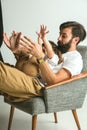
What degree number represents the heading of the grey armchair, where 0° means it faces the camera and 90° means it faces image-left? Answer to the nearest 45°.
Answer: approximately 45°
